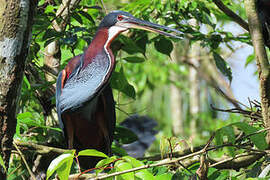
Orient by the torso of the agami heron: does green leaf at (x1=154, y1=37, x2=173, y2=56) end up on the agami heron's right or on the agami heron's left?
on the agami heron's left

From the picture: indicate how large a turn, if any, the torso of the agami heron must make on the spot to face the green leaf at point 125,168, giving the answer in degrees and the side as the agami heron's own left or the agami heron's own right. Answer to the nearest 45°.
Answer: approximately 45° to the agami heron's own right

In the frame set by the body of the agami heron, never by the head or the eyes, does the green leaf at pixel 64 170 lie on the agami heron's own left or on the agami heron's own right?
on the agami heron's own right

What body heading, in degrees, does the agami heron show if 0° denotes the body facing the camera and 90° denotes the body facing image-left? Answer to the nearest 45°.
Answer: approximately 315°

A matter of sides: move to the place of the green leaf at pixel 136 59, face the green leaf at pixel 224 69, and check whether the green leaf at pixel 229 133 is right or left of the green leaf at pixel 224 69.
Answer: right

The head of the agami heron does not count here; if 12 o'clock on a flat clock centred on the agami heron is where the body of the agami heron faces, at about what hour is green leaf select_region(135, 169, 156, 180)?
The green leaf is roughly at 1 o'clock from the agami heron.
